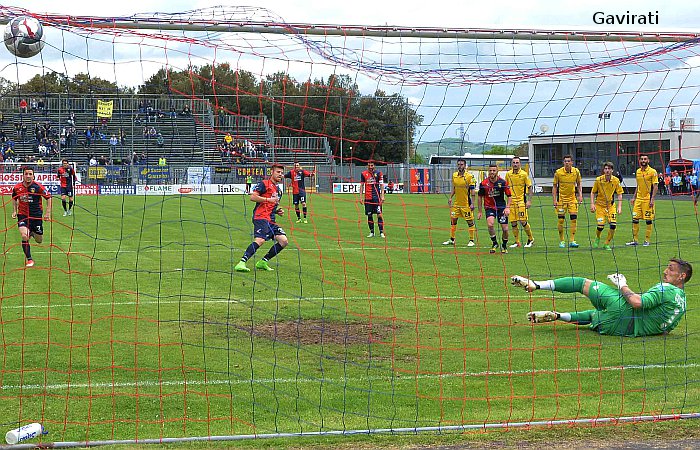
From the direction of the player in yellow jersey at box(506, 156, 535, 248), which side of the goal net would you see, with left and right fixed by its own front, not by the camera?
front

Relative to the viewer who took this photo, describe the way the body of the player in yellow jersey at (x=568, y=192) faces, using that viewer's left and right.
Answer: facing the viewer

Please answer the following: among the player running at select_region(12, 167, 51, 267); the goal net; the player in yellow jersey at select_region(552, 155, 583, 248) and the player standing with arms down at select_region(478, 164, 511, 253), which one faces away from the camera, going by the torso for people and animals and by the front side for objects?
the goal net

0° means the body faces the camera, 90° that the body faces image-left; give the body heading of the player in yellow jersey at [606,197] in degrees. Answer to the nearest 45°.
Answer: approximately 0°

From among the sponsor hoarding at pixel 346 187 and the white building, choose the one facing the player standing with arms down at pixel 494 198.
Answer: the sponsor hoarding

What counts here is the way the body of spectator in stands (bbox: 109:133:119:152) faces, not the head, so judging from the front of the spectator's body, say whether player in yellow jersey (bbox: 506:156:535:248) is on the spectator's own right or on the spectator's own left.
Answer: on the spectator's own left

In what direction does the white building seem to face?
toward the camera

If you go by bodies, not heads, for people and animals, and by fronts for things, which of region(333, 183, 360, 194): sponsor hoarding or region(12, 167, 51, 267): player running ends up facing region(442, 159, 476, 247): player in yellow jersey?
the sponsor hoarding

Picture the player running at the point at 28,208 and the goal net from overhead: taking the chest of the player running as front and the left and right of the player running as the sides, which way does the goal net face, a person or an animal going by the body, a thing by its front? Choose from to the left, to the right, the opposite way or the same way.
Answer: the opposite way

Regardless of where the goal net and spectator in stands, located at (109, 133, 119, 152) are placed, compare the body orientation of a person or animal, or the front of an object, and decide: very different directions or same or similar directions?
very different directions

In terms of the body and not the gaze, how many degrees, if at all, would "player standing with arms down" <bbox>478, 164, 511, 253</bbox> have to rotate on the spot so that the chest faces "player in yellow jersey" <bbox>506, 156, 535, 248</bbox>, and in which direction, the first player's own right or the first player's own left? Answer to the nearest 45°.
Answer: approximately 135° to the first player's own left

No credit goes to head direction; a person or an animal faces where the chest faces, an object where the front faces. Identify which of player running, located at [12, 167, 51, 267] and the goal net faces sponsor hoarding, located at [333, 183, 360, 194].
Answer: the goal net

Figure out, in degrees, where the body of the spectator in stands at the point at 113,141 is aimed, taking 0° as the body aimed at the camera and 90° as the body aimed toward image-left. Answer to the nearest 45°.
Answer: approximately 0°

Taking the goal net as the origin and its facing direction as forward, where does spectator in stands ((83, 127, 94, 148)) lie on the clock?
The spectator in stands is roughly at 11 o'clock from the goal net.

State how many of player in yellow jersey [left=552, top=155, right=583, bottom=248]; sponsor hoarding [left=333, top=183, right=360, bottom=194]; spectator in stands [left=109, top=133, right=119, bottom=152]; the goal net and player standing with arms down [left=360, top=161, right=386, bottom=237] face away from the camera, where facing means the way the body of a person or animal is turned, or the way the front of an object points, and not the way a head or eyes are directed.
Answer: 1

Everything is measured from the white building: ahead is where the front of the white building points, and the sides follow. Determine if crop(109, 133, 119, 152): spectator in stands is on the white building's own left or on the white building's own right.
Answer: on the white building's own right

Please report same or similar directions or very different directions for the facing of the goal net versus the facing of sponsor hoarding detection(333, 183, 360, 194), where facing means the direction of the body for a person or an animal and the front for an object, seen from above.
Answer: very different directions

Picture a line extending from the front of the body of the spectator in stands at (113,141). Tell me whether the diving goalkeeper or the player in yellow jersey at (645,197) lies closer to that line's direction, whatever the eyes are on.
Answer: the diving goalkeeper

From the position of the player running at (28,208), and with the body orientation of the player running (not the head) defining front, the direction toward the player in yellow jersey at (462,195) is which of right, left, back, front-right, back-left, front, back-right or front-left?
left
